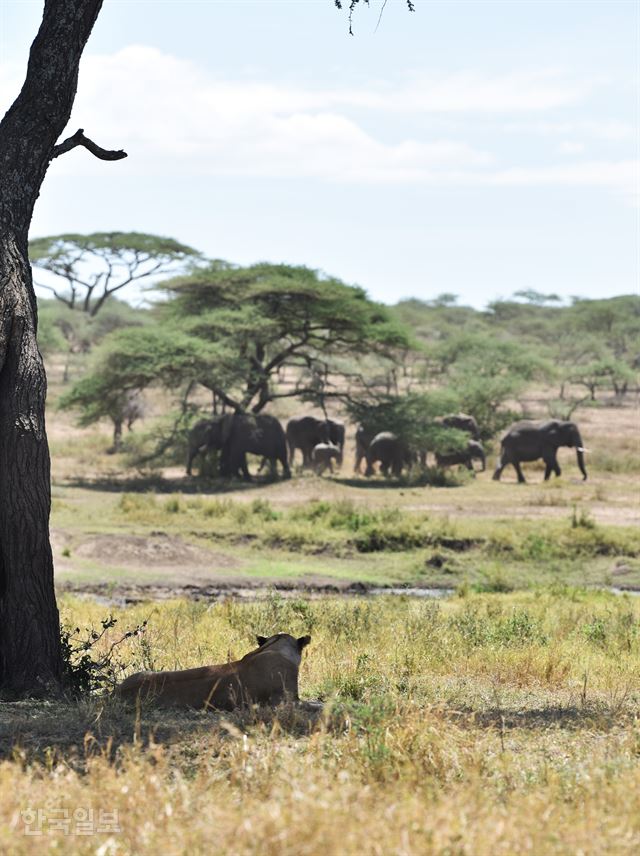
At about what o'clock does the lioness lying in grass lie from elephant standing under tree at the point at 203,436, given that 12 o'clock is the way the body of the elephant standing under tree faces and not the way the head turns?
The lioness lying in grass is roughly at 9 o'clock from the elephant standing under tree.

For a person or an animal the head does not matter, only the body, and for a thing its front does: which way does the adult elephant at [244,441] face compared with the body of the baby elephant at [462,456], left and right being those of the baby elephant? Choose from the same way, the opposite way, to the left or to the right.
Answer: the opposite way

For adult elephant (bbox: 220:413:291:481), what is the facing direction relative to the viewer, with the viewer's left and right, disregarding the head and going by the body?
facing to the left of the viewer

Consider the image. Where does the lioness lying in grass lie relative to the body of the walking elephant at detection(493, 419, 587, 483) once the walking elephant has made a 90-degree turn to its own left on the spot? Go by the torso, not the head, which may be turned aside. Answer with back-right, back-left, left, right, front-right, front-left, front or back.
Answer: back

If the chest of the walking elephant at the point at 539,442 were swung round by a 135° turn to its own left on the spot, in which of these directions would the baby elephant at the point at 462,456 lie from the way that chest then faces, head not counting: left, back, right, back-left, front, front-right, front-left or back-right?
front

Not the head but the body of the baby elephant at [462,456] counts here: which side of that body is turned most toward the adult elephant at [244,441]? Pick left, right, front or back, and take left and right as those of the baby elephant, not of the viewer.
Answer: back

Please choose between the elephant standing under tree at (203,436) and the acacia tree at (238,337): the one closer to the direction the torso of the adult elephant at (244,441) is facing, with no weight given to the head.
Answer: the elephant standing under tree

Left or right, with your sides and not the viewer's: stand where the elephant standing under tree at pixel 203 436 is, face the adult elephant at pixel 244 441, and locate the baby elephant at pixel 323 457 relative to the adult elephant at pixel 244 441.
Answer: left

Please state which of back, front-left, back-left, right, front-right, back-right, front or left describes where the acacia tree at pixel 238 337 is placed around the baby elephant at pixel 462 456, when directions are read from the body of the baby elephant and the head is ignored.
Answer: back

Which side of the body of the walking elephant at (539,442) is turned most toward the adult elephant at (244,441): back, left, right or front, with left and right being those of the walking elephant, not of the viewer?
back

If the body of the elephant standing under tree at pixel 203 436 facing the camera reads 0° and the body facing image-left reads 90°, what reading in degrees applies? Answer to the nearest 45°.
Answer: approximately 90°

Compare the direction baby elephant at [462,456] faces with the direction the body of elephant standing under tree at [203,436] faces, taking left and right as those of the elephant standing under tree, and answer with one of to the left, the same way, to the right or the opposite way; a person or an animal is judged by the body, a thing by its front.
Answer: the opposite way

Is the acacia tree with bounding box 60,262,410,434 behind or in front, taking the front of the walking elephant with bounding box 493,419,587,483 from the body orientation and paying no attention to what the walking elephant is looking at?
behind

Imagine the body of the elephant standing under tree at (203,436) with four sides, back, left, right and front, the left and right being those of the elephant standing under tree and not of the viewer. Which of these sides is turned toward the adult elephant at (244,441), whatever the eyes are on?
back

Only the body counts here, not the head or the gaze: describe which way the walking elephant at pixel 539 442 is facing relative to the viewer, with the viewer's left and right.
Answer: facing to the right of the viewer

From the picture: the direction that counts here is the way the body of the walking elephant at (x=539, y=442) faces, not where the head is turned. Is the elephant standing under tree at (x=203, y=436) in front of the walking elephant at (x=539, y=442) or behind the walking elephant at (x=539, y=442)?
behind

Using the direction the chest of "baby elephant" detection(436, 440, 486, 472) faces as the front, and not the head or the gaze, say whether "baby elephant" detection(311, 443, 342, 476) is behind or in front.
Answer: behind

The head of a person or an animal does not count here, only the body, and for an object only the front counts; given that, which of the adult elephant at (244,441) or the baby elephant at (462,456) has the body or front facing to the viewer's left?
the adult elephant
